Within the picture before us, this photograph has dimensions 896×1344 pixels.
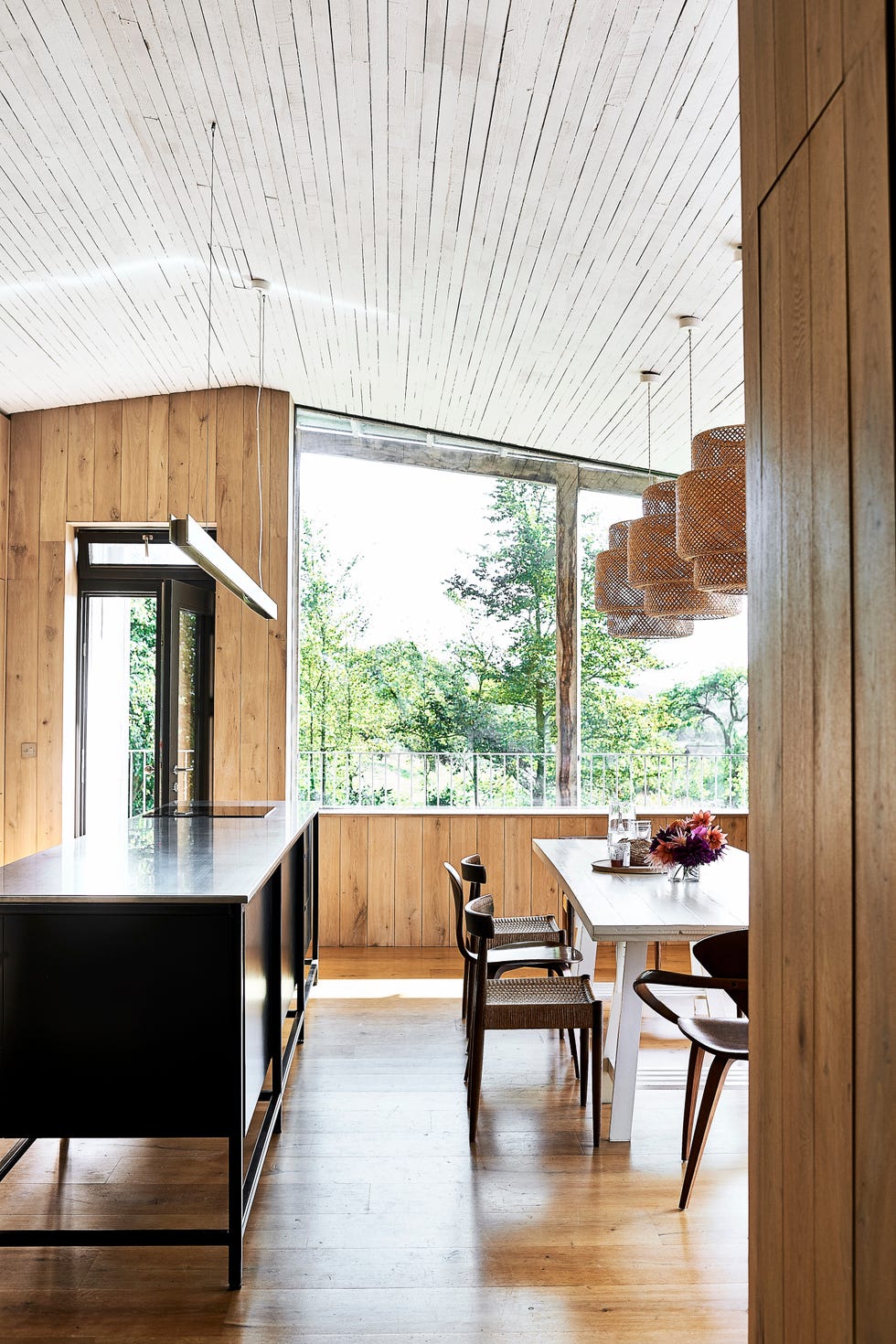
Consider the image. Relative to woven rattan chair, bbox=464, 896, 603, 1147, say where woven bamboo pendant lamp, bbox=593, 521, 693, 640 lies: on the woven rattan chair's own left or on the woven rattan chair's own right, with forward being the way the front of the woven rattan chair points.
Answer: on the woven rattan chair's own left

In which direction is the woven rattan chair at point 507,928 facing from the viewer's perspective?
to the viewer's right

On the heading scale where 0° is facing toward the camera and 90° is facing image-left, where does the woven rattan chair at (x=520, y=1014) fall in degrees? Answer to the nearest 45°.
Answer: approximately 270°

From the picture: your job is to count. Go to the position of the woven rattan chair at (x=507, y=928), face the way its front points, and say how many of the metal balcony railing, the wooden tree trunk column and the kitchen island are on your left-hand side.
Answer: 2

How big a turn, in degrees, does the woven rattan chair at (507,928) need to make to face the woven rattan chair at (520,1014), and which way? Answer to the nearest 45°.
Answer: approximately 90° to its right

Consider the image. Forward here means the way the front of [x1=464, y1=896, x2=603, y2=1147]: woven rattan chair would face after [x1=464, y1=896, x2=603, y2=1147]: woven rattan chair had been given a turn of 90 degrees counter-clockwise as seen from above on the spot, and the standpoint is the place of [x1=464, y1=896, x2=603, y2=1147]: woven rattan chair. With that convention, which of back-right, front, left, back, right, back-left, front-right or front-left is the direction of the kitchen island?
back-left
